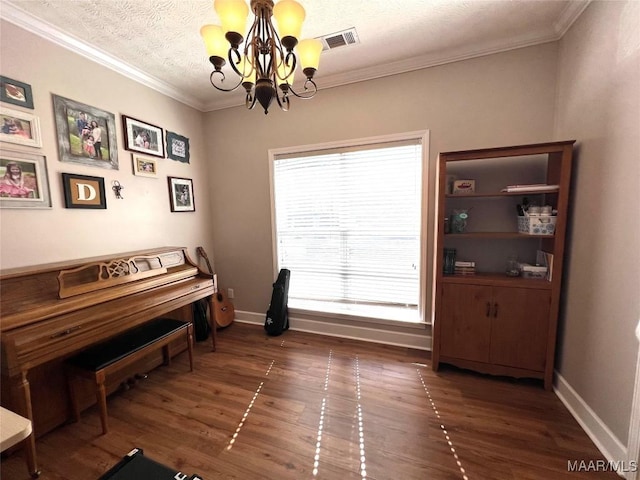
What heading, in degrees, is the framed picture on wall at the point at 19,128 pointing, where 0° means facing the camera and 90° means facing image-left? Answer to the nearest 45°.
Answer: approximately 315°

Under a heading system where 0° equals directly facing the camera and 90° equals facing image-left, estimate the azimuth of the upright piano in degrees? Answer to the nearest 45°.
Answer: approximately 315°

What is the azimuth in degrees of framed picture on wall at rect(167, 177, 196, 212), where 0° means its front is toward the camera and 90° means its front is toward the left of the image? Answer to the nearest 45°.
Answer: approximately 315°

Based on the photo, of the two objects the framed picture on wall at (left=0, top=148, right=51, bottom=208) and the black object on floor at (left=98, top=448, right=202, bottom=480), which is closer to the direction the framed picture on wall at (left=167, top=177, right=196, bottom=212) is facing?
the black object on floor

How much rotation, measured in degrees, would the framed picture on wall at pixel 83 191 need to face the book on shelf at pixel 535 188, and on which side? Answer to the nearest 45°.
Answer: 0° — it already faces it

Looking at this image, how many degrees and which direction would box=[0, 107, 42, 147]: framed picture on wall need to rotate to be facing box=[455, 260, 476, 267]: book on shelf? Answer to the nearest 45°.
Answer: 0° — it already faces it

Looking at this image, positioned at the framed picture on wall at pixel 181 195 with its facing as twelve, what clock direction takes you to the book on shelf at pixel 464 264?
The book on shelf is roughly at 12 o'clock from the framed picture on wall.
